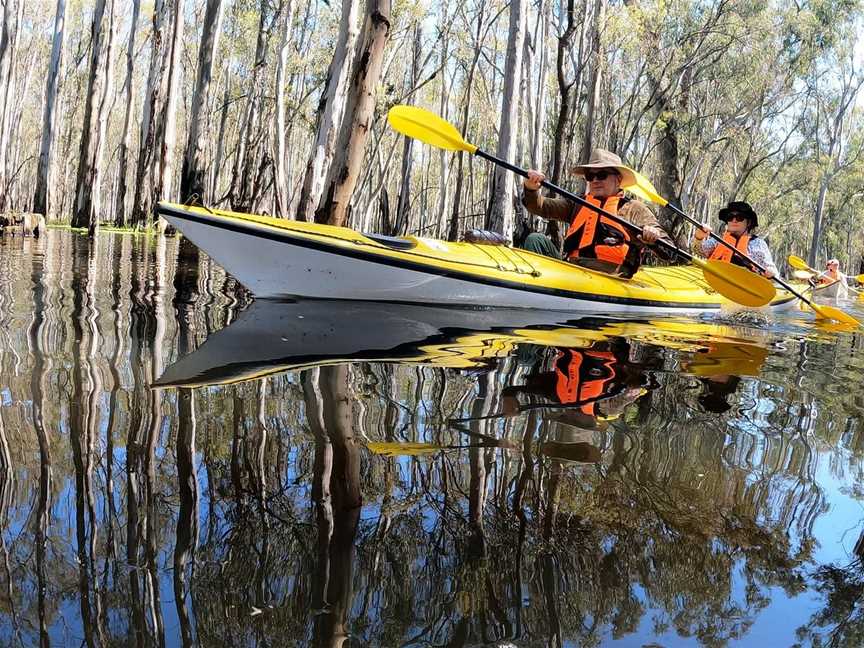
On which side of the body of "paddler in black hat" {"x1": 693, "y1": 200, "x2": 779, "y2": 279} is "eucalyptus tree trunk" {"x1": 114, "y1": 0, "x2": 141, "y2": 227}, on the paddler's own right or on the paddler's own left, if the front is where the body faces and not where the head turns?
on the paddler's own right

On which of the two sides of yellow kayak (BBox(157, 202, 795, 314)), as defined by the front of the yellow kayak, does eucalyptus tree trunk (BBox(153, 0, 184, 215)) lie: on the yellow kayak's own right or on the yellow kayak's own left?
on the yellow kayak's own right

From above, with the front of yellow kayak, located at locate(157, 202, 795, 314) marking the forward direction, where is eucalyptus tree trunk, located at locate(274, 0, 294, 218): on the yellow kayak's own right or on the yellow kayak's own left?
on the yellow kayak's own right

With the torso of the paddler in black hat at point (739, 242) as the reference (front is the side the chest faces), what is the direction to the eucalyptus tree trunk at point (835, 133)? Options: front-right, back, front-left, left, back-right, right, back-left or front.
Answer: back-right
